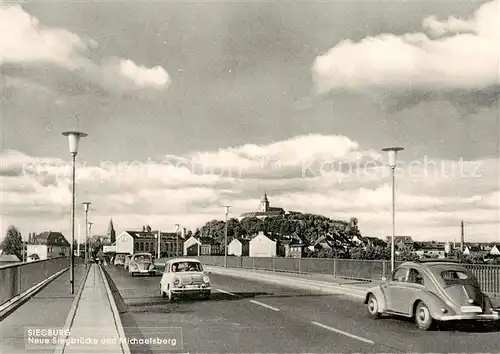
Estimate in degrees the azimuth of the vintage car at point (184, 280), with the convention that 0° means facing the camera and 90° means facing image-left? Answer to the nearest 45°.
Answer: approximately 0°

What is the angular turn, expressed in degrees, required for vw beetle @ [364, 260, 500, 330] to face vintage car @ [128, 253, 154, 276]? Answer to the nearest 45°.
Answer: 0° — it already faces it

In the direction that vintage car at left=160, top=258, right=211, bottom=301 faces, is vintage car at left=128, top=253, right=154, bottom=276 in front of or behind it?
behind

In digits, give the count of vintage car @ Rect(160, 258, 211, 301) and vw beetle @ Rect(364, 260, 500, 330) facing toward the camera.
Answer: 1

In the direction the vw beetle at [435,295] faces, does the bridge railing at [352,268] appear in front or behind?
in front

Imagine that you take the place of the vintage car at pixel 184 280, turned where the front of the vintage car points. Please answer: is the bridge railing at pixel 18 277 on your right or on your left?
on your right

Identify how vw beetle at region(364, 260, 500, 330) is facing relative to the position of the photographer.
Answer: facing away from the viewer and to the left of the viewer

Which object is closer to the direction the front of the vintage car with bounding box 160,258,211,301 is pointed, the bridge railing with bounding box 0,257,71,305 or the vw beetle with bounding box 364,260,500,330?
the vw beetle
